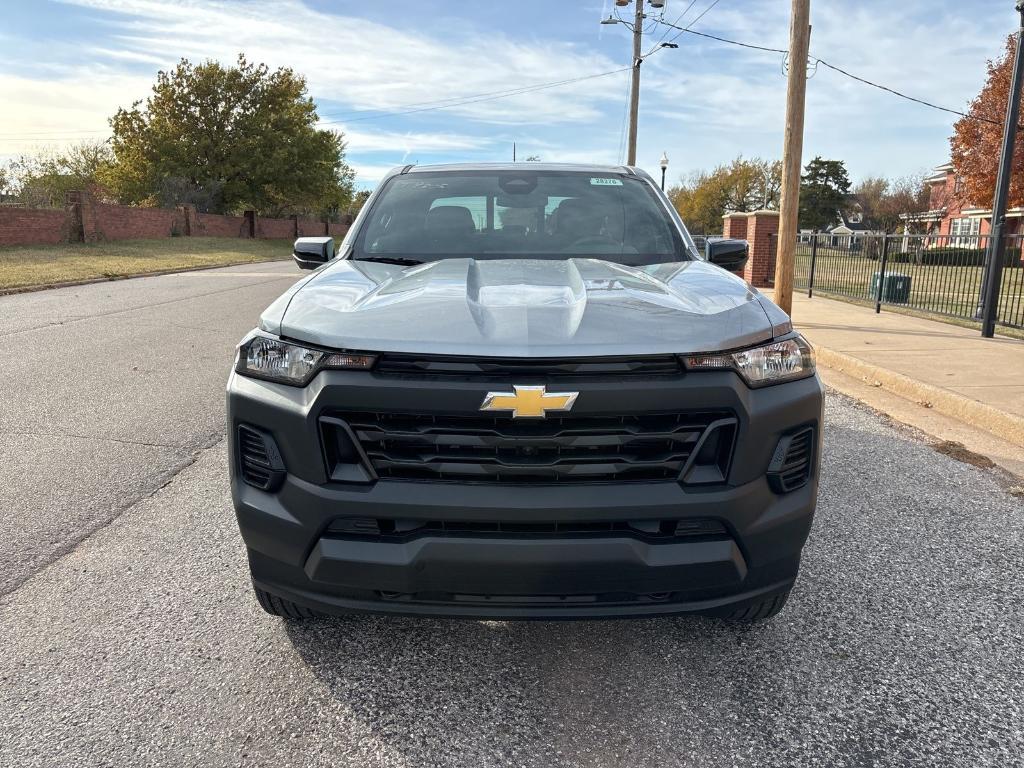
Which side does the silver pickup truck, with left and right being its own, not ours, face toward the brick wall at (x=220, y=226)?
back

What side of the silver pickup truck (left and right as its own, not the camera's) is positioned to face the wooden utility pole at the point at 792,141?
back

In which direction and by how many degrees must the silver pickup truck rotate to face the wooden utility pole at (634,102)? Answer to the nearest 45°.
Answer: approximately 180°

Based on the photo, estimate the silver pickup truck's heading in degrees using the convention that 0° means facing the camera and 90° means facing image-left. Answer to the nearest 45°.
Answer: approximately 0°

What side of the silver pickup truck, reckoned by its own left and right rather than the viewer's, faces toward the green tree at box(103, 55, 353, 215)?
back

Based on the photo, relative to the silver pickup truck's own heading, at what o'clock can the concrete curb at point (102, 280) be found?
The concrete curb is roughly at 5 o'clock from the silver pickup truck.

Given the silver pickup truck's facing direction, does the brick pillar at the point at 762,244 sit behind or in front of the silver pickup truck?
behind

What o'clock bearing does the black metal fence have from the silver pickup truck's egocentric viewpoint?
The black metal fence is roughly at 7 o'clock from the silver pickup truck.

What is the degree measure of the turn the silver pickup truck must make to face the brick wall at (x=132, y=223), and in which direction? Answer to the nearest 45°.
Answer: approximately 135° to its right

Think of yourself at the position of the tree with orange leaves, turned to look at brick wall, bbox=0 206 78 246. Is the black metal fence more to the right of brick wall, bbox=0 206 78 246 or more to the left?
left

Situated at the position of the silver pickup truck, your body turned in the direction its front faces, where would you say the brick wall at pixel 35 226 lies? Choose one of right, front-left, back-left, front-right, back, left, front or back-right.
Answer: back-right

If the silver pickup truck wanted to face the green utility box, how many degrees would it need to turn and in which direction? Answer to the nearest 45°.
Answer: approximately 135° to its left
